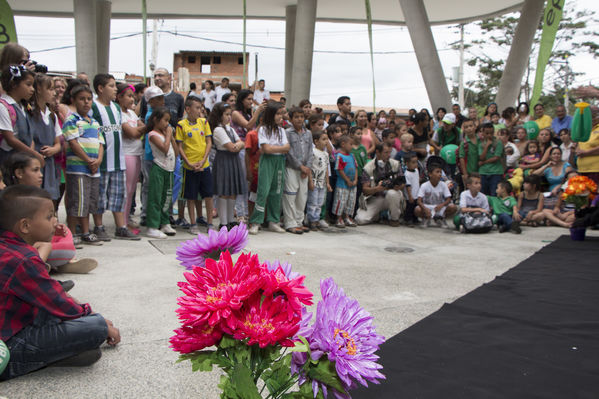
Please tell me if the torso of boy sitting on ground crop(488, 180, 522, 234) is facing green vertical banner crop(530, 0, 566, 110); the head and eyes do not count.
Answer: no

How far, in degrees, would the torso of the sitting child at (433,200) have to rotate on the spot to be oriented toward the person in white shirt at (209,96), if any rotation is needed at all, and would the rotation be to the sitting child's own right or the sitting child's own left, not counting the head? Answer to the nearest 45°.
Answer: approximately 135° to the sitting child's own right

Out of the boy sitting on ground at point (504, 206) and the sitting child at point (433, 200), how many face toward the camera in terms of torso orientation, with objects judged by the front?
2

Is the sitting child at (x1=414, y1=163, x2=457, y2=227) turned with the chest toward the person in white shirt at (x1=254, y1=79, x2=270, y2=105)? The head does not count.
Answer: no

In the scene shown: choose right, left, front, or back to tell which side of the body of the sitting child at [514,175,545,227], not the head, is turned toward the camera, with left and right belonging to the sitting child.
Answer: front

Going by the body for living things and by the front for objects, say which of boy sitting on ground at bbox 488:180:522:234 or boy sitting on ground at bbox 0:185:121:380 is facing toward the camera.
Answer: boy sitting on ground at bbox 488:180:522:234

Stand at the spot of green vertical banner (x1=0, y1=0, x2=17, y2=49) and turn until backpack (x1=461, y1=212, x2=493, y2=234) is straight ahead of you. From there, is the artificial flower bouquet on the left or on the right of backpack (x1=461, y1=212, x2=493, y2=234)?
right

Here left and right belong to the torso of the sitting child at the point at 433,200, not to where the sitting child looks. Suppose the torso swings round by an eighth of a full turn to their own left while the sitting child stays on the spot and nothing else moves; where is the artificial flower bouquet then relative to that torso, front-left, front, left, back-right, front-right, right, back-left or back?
front-right

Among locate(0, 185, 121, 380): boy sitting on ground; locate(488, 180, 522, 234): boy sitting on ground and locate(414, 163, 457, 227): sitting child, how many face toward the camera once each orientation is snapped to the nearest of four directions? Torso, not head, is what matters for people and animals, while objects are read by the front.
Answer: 2

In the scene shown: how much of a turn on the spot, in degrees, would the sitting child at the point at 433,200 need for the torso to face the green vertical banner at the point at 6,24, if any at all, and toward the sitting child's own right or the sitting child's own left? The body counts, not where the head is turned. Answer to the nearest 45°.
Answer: approximately 90° to the sitting child's own right

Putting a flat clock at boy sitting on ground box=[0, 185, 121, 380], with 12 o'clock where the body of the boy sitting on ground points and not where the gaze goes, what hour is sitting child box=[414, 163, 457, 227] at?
The sitting child is roughly at 11 o'clock from the boy sitting on ground.

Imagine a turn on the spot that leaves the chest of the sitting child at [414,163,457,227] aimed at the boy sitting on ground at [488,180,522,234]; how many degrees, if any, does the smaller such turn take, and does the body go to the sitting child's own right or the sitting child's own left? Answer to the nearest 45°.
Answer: approximately 90° to the sitting child's own left

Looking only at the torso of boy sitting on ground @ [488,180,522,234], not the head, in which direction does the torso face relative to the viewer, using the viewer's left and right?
facing the viewer

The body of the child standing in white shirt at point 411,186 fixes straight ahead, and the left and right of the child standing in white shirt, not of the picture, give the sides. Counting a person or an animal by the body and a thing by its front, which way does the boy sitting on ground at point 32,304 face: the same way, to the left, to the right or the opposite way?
to the left

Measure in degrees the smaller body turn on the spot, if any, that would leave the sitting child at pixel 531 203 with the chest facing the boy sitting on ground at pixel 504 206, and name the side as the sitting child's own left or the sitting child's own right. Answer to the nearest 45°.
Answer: approximately 45° to the sitting child's own right

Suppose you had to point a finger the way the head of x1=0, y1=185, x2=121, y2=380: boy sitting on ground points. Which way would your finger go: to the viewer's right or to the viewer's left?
to the viewer's right

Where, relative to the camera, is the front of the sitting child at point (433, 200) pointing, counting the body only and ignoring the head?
toward the camera

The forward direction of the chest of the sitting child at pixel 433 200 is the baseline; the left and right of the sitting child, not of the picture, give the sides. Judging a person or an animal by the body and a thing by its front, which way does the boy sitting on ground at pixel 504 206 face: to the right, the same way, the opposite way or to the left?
the same way

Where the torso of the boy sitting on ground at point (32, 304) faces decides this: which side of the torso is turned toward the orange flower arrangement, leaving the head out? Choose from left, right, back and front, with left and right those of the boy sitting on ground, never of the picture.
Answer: front
